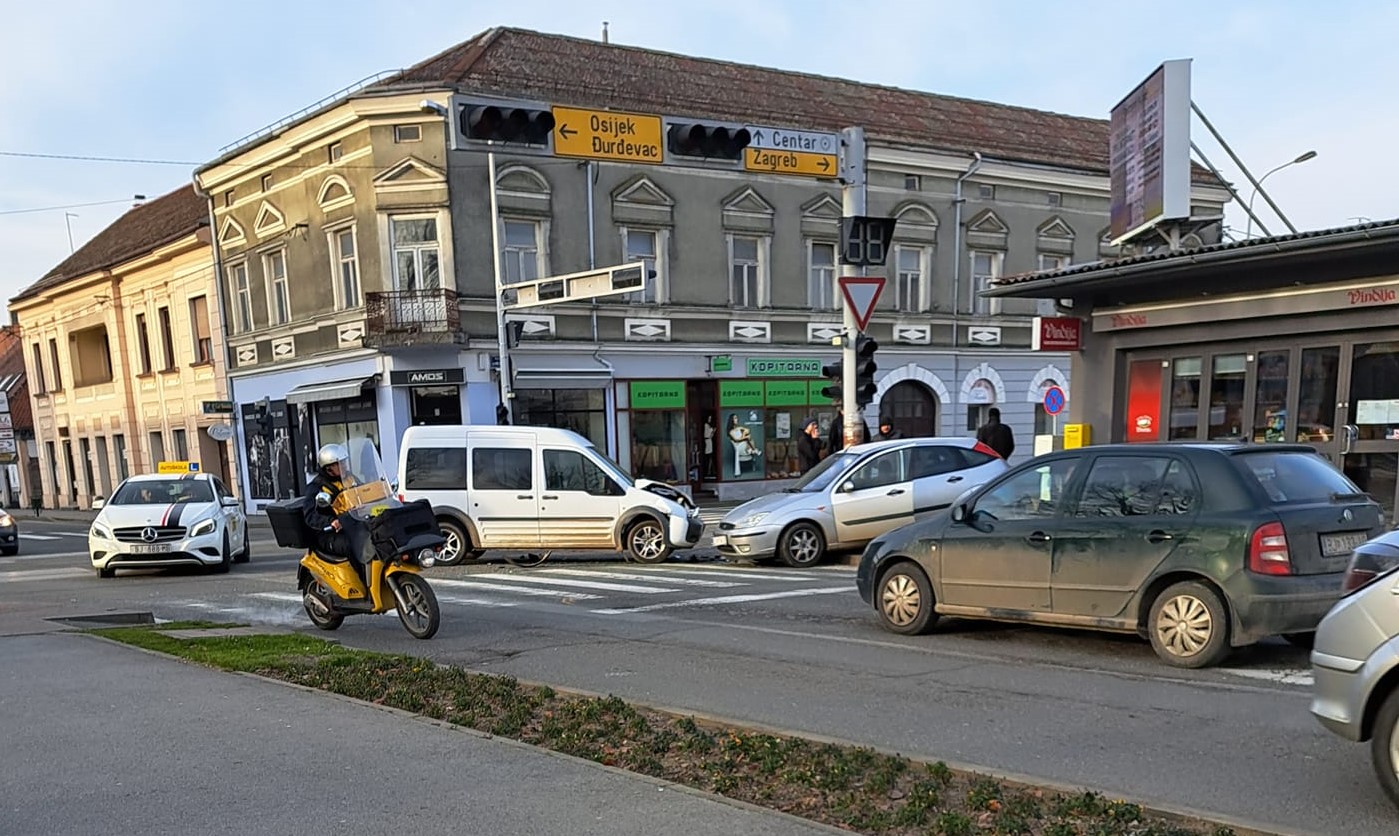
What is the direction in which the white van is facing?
to the viewer's right

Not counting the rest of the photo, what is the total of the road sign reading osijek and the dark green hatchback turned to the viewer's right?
0

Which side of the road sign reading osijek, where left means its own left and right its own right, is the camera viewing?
front

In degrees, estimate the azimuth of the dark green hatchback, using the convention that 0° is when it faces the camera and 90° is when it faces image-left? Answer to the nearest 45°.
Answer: approximately 135°

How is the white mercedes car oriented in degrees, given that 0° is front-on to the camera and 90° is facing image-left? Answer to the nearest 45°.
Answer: approximately 45°

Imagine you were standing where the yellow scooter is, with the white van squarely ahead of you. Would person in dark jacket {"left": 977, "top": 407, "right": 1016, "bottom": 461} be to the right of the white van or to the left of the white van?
right

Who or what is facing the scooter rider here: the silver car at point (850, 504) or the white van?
the silver car

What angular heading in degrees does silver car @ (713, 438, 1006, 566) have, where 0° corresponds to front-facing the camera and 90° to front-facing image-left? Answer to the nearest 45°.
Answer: approximately 45°

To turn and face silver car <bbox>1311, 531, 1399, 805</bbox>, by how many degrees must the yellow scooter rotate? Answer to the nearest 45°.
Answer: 0° — it already faces it

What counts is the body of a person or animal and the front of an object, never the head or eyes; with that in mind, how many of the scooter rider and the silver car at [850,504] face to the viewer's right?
1

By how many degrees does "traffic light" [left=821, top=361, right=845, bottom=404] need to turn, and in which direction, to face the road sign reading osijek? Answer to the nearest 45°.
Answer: approximately 45° to its left

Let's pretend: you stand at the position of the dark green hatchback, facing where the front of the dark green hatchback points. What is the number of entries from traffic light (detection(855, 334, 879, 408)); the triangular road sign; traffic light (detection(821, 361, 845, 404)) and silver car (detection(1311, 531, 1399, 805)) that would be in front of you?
3

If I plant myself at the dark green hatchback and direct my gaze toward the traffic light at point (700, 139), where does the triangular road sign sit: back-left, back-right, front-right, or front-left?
front-right

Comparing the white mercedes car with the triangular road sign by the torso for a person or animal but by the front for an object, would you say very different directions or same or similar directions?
same or similar directions

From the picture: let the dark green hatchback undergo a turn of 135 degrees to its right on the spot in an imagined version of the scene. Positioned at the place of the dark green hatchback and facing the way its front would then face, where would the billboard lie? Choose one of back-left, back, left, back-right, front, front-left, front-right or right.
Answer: left
